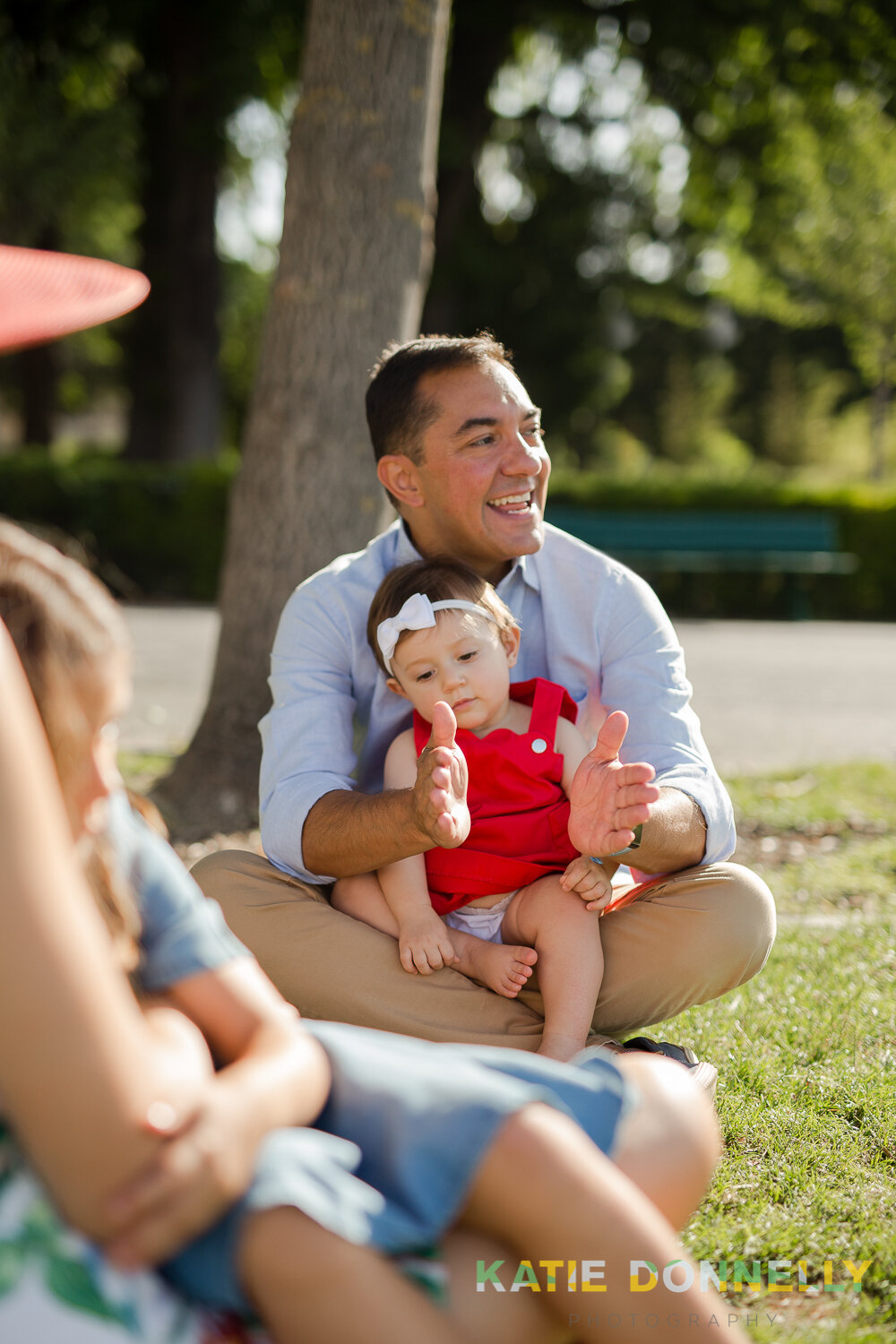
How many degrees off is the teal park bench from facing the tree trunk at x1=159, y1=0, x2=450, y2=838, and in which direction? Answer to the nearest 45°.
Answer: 0° — it already faces it

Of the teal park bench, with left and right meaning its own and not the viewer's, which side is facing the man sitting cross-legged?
front

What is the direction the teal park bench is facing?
toward the camera

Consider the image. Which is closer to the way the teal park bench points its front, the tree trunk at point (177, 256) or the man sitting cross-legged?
the man sitting cross-legged

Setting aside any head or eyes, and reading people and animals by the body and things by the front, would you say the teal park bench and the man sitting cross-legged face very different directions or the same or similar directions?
same or similar directions

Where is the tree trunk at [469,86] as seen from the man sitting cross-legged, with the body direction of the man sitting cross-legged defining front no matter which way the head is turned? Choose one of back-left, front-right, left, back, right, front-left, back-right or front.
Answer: back

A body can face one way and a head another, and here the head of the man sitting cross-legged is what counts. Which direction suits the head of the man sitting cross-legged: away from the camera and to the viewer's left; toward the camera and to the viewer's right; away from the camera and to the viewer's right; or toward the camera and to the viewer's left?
toward the camera and to the viewer's right

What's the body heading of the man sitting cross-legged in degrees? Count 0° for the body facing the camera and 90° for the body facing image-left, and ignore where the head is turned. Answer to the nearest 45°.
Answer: approximately 0°

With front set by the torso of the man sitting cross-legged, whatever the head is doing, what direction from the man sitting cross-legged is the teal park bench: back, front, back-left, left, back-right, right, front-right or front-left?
back

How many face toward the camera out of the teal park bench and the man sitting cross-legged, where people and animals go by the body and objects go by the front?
2

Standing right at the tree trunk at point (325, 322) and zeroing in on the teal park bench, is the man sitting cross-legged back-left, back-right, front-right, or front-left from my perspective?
back-right
